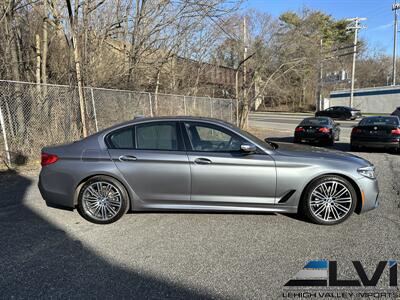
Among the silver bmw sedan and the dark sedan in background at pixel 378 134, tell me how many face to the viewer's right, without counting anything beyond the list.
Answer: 1

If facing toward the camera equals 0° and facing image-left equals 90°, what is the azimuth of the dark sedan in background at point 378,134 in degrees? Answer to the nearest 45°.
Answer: approximately 180°

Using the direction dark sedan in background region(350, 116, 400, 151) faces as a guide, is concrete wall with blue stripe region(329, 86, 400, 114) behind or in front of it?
in front

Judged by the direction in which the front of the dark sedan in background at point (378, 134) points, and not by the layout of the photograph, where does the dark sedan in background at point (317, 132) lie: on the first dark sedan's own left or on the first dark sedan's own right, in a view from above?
on the first dark sedan's own left

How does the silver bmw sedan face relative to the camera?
to the viewer's right

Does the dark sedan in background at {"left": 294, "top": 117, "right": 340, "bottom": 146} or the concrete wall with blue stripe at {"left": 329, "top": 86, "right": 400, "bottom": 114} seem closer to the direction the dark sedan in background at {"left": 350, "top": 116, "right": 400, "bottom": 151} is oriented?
the concrete wall with blue stripe

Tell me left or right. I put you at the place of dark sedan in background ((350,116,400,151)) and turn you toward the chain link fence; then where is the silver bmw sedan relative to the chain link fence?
left

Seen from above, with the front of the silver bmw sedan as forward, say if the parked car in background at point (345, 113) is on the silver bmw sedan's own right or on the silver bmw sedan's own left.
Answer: on the silver bmw sedan's own left

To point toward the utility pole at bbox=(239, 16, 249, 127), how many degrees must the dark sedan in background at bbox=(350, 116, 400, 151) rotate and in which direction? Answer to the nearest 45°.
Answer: approximately 45° to its left

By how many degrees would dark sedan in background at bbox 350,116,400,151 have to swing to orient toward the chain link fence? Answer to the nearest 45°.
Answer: approximately 135° to its left

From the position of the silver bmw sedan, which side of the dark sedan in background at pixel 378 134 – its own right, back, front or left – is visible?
back

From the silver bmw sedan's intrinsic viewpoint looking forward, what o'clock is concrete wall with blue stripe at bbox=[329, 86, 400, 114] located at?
The concrete wall with blue stripe is roughly at 10 o'clock from the silver bmw sedan.

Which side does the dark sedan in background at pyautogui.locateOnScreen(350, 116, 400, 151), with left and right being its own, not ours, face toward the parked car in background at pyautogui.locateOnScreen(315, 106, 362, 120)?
front

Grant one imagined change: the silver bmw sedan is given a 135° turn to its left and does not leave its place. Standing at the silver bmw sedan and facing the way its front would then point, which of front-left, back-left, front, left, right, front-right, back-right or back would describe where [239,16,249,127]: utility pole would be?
front-right
